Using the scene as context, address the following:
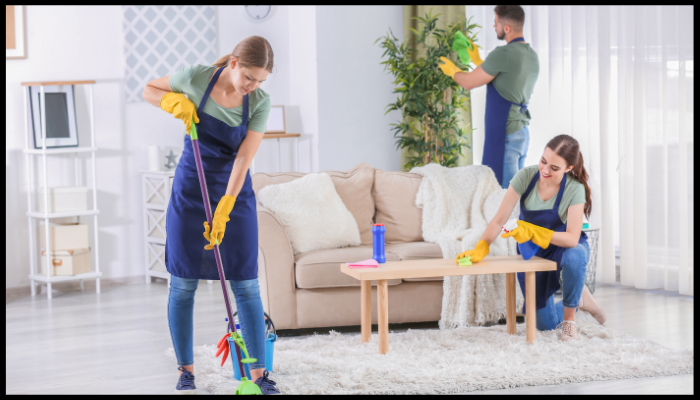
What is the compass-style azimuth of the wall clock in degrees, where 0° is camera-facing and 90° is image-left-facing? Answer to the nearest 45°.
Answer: approximately 0°

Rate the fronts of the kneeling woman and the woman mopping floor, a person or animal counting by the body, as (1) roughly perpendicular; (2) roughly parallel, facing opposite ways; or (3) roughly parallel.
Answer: roughly perpendicular

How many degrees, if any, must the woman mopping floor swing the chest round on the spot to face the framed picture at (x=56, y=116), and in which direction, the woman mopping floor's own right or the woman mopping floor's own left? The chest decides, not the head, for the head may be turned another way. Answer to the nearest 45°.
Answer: approximately 180°

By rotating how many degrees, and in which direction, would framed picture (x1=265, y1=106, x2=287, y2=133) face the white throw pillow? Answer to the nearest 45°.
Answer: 0° — it already faces it

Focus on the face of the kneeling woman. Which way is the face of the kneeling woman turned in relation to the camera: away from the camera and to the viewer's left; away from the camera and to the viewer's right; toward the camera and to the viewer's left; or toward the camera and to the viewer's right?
toward the camera and to the viewer's left

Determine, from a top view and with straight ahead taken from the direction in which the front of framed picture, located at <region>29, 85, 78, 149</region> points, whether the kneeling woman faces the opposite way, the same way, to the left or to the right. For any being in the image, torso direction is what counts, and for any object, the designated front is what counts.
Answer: to the right

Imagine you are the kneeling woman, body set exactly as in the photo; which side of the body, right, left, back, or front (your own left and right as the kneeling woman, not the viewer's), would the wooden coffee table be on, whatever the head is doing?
front

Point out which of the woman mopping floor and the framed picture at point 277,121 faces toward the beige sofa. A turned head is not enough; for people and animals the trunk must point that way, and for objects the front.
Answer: the framed picture

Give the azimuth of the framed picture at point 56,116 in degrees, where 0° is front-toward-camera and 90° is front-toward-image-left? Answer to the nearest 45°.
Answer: approximately 0°
